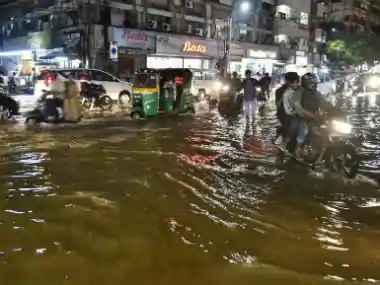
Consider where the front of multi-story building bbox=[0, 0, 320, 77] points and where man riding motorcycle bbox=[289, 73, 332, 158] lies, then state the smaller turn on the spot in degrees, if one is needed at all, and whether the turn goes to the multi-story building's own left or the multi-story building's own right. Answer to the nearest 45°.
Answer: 0° — it already faces them

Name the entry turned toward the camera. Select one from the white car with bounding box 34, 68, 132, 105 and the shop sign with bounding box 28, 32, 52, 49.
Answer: the shop sign

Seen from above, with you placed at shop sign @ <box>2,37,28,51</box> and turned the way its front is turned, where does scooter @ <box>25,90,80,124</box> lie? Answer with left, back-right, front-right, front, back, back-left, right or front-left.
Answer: front

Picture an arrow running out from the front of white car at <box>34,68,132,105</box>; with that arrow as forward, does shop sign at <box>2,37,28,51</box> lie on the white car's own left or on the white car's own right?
on the white car's own left

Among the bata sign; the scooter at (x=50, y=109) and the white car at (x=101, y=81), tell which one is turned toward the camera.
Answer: the bata sign

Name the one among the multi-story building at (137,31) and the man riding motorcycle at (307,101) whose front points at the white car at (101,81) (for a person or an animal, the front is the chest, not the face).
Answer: the multi-story building

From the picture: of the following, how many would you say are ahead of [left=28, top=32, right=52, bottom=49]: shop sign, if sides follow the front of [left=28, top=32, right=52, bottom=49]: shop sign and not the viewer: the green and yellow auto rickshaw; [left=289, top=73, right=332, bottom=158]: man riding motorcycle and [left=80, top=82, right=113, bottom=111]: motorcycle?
3

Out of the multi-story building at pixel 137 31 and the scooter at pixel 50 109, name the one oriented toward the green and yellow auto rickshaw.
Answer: the multi-story building

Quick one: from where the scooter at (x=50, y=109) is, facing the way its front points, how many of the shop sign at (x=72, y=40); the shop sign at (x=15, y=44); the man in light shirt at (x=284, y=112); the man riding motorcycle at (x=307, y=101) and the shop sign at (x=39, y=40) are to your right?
3

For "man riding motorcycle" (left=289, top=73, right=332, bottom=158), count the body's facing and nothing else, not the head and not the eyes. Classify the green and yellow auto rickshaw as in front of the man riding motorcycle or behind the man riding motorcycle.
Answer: behind

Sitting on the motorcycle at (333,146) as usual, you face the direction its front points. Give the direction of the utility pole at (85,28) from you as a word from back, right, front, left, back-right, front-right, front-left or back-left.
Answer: back

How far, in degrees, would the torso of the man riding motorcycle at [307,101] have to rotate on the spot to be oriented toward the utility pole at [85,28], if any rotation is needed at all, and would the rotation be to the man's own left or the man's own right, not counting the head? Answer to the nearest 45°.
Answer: approximately 180°

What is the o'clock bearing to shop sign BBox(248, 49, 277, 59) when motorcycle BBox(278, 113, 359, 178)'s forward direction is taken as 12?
The shop sign is roughly at 7 o'clock from the motorcycle.

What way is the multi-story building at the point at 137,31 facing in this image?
toward the camera

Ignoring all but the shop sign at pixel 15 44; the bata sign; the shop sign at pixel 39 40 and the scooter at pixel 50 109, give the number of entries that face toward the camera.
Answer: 3

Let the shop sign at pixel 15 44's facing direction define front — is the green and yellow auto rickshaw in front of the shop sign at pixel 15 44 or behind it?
in front

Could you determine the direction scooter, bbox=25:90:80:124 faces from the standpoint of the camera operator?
facing to the left of the viewer

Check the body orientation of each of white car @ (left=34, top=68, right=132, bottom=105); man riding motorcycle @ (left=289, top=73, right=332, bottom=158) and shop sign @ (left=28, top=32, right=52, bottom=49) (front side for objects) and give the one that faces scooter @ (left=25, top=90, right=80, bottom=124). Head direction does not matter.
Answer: the shop sign

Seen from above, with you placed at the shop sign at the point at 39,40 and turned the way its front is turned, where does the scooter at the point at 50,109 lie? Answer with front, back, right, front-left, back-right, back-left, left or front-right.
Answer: front

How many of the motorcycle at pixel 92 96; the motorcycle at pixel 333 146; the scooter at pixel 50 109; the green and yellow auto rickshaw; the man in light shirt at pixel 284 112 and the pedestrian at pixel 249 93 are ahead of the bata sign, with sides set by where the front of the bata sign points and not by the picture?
6

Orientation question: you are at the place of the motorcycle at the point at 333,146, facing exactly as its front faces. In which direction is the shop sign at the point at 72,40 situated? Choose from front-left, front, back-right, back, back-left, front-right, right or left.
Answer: back

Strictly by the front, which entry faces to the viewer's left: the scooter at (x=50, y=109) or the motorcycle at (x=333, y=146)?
the scooter
